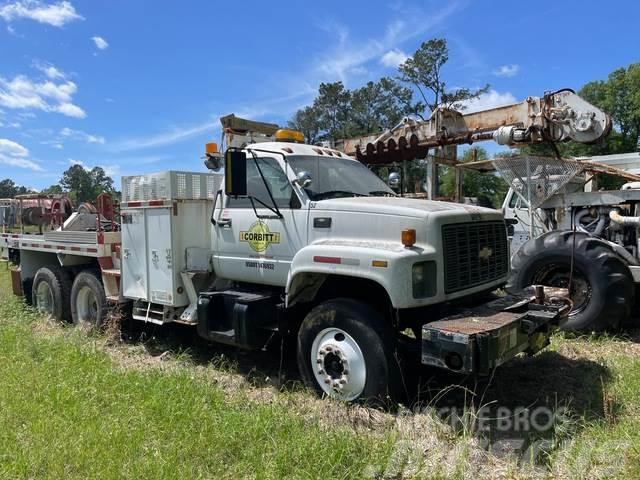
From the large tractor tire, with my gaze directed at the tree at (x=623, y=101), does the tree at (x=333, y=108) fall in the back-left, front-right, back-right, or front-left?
front-left

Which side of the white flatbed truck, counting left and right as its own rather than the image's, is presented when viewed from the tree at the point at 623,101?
left

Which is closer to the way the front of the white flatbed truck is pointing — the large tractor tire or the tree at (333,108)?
the large tractor tire

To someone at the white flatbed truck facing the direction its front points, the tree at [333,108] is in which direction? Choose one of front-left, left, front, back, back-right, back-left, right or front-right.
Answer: back-left

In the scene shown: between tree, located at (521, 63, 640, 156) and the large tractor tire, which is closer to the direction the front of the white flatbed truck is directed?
the large tractor tire

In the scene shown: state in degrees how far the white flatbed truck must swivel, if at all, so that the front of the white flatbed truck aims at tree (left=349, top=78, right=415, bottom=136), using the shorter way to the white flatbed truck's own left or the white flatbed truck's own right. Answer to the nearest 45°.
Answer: approximately 135° to the white flatbed truck's own left

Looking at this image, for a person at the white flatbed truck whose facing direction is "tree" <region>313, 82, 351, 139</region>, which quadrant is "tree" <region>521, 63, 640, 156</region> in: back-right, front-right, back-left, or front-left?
front-right

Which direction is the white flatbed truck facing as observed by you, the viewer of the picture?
facing the viewer and to the right of the viewer
